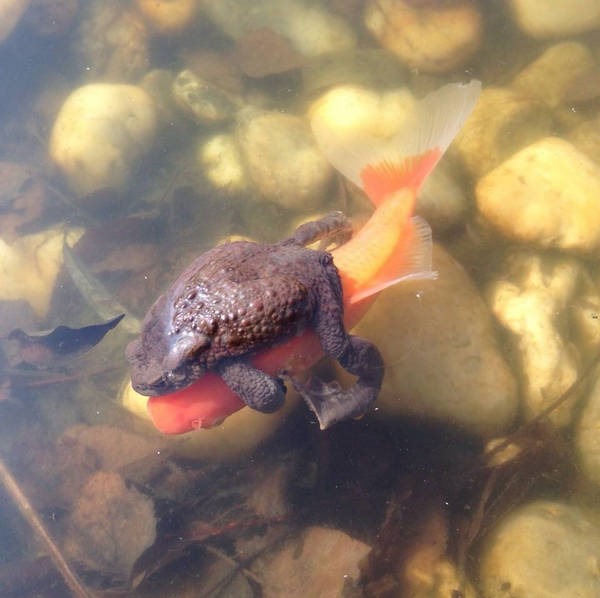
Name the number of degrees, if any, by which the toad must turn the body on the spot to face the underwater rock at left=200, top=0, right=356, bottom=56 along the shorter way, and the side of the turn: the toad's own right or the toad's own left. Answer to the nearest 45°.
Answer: approximately 135° to the toad's own right

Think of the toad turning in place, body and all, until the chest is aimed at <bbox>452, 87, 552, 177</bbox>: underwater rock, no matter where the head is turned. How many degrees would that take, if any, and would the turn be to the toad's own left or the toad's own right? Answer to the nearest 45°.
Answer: approximately 180°

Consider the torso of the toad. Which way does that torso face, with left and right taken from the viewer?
facing the viewer and to the left of the viewer

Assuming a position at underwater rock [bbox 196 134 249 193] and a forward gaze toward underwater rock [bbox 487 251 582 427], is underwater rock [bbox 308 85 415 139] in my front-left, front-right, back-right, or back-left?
front-left

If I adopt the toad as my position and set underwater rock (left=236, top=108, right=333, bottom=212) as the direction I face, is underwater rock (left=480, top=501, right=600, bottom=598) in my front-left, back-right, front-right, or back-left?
back-right

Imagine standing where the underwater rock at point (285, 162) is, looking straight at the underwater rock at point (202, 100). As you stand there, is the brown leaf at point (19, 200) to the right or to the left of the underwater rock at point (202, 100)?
left

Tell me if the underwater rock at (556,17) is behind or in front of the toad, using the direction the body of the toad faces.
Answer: behind

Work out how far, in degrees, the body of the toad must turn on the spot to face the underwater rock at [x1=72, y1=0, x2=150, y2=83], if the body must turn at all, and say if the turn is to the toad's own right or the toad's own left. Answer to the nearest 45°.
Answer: approximately 135° to the toad's own right

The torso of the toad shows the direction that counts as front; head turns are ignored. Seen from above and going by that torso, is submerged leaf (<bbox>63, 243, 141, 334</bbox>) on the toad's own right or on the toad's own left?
on the toad's own right
